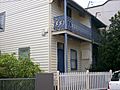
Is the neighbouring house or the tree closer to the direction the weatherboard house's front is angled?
the tree

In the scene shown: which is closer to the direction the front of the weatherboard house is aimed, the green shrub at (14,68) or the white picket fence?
the white picket fence

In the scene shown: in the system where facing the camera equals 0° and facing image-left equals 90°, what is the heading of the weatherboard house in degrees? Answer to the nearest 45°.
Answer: approximately 315°

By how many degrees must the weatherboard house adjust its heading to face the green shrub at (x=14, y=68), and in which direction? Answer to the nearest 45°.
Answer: approximately 90° to its right

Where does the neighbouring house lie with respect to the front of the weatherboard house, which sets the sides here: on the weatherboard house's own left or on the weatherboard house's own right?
on the weatherboard house's own left

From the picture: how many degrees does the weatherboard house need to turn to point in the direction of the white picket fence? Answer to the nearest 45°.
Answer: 0° — it already faces it

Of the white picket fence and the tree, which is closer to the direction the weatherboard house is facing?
the white picket fence

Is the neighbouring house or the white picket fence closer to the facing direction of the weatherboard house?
the white picket fence
